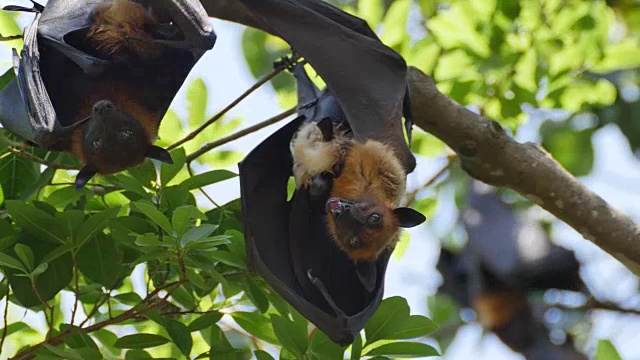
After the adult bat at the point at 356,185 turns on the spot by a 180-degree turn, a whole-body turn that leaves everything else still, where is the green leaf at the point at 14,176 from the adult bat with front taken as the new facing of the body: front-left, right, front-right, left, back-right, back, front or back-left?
back-left

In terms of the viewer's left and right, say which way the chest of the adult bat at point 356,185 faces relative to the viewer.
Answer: facing the viewer and to the left of the viewer

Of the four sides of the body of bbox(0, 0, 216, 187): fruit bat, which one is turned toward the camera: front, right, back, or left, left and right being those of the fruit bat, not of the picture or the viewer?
front

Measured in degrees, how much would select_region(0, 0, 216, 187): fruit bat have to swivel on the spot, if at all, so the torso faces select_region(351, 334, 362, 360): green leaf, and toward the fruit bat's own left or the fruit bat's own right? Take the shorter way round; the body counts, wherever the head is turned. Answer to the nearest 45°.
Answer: approximately 45° to the fruit bat's own left

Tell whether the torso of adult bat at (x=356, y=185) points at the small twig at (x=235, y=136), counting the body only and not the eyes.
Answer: no

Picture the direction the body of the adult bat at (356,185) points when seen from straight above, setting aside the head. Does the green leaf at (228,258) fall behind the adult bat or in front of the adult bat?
in front

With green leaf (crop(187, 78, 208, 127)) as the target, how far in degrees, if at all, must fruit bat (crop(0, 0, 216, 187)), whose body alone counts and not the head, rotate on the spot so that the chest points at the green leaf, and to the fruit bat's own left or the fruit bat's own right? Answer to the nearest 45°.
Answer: approximately 135° to the fruit bat's own left

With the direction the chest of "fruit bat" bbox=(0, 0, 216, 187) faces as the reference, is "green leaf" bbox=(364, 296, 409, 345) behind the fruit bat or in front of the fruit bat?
in front
